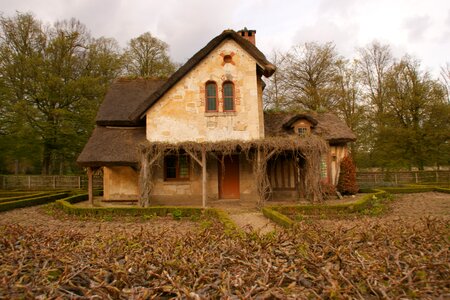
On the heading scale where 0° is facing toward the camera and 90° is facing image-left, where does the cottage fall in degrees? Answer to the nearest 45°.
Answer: approximately 0°

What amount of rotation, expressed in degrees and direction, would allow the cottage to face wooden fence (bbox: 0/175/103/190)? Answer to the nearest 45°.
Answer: approximately 135° to its right

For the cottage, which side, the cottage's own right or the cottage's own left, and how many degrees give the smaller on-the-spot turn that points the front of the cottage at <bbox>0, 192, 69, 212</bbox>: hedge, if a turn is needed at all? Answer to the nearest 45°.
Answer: approximately 90° to the cottage's own right

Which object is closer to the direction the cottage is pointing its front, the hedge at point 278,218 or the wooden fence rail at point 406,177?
the hedge

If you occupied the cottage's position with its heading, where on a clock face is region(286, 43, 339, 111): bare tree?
The bare tree is roughly at 7 o'clock from the cottage.

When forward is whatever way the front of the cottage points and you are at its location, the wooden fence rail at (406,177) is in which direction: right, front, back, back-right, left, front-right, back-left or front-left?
back-left

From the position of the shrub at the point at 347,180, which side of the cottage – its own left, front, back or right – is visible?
left

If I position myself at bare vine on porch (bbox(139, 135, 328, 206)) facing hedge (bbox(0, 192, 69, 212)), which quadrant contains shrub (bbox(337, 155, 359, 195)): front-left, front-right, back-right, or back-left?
back-right

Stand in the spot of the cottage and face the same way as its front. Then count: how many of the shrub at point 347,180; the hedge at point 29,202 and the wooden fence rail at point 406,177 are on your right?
1

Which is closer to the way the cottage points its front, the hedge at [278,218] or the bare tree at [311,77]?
the hedge

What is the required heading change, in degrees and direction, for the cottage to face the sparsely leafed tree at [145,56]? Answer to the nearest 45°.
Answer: approximately 180°
